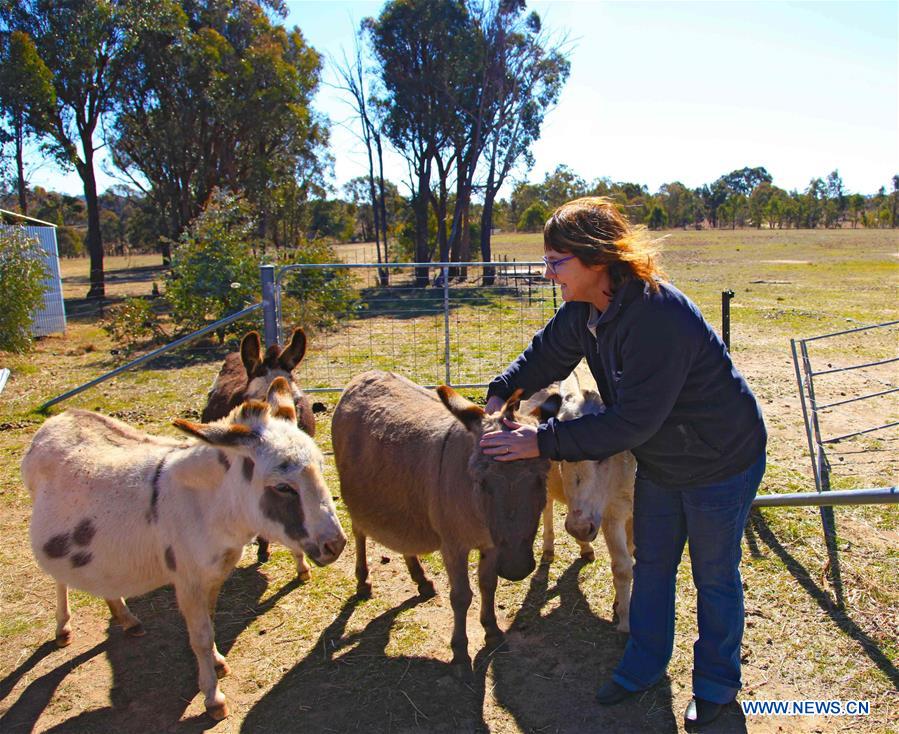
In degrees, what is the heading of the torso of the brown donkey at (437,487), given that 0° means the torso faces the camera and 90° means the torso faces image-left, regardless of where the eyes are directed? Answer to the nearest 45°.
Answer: approximately 315°

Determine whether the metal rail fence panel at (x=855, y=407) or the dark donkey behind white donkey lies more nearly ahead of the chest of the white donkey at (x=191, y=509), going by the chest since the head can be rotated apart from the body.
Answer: the metal rail fence panel

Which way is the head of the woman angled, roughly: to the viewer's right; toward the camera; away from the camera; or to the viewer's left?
to the viewer's left

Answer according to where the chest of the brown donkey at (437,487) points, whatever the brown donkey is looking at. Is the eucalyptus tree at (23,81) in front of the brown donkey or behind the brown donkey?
behind

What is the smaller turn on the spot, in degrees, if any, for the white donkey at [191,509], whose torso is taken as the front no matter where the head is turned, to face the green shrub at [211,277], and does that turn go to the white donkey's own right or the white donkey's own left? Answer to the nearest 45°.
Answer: approximately 135° to the white donkey's own left

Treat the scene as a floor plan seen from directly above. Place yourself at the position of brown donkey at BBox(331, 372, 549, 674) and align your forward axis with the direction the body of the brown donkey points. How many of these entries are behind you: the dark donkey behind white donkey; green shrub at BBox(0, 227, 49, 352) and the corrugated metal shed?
3

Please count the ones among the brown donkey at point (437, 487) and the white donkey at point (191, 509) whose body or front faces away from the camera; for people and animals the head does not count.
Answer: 0

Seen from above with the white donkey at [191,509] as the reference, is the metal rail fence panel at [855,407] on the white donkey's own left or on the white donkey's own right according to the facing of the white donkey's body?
on the white donkey's own left

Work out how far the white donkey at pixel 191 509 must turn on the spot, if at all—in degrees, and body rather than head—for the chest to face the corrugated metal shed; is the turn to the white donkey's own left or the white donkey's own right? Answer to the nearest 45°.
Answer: approximately 135° to the white donkey's own left

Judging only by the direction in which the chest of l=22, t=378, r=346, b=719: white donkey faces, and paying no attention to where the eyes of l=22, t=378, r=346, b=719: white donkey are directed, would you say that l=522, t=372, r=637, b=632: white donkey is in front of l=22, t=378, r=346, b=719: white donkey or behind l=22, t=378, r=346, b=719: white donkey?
in front

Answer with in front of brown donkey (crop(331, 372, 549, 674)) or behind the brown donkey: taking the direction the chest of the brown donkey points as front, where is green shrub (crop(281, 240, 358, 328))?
behind

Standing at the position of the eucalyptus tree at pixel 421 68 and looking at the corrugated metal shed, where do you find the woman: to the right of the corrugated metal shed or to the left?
left

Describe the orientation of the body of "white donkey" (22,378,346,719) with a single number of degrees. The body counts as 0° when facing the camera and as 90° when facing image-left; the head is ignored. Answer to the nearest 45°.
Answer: approximately 315°

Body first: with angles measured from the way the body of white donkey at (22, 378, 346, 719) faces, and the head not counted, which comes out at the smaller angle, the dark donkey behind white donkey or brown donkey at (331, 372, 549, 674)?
the brown donkey
